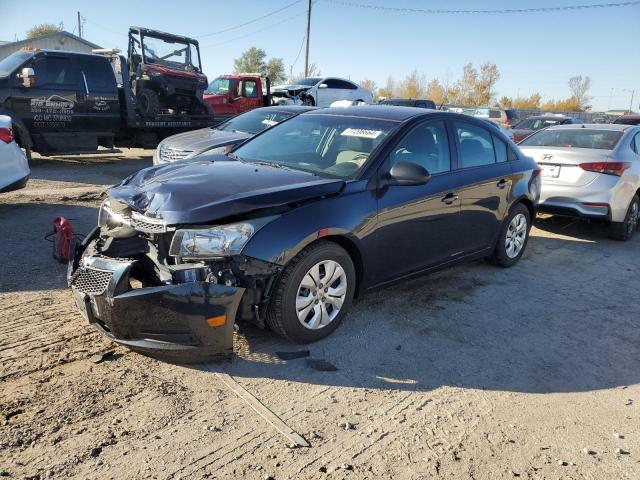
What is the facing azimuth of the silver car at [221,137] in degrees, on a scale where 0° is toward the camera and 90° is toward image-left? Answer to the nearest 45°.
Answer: approximately 45°

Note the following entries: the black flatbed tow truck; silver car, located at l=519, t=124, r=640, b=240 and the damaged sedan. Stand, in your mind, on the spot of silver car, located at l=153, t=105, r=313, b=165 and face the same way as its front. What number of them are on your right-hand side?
1

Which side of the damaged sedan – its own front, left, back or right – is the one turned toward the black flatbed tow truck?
right

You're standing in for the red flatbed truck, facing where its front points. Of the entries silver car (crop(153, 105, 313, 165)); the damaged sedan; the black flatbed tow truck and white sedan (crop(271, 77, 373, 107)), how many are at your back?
1

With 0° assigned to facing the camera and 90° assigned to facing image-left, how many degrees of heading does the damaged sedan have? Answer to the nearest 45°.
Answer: approximately 45°

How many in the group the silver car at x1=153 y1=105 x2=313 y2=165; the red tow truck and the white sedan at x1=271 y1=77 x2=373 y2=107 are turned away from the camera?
0

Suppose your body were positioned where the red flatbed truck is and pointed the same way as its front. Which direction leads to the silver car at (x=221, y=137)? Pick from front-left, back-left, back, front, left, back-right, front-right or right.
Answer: front-left

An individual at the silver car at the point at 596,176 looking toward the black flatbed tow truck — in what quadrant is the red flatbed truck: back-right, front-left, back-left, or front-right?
front-right

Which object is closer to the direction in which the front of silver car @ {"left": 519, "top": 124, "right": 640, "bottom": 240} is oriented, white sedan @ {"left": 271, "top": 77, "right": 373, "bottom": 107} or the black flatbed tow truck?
the white sedan

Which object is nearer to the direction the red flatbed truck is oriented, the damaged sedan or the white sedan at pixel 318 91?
the damaged sedan

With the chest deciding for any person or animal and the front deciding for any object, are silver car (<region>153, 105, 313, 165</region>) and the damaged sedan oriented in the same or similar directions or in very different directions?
same or similar directions
